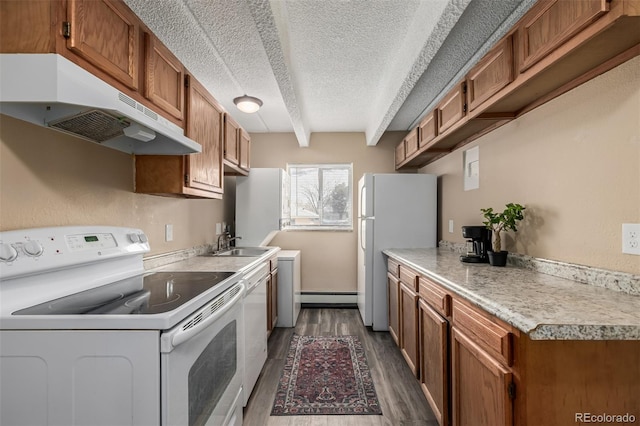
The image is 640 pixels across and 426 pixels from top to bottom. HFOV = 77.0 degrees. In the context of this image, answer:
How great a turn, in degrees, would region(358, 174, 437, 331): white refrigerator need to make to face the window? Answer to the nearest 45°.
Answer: approximately 45° to its right

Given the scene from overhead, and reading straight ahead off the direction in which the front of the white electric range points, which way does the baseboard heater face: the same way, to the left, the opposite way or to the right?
to the right

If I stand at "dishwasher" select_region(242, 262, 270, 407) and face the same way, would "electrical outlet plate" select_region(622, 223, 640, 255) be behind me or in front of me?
in front

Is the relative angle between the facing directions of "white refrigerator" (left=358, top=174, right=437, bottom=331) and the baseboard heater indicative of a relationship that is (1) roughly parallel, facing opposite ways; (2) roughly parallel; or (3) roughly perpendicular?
roughly perpendicular

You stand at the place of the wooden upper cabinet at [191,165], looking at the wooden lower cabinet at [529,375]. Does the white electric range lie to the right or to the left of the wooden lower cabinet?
right

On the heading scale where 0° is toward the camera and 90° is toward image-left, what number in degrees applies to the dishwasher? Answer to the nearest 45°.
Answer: approximately 270°

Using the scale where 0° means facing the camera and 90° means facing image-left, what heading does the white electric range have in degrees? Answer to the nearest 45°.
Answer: approximately 315°
